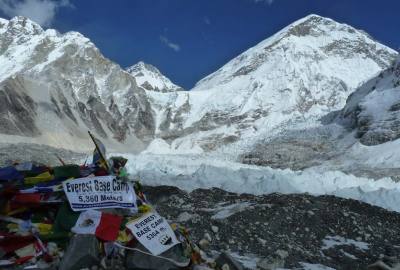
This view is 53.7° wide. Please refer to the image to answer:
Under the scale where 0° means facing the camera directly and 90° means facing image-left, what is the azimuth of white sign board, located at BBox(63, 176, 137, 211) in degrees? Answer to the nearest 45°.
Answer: approximately 0°

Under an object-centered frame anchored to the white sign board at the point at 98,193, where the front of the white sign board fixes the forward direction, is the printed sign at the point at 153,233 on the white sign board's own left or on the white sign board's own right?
on the white sign board's own left
